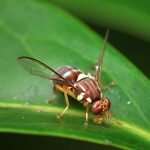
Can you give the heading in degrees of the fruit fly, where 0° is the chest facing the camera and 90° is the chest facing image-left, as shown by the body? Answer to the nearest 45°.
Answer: approximately 315°
